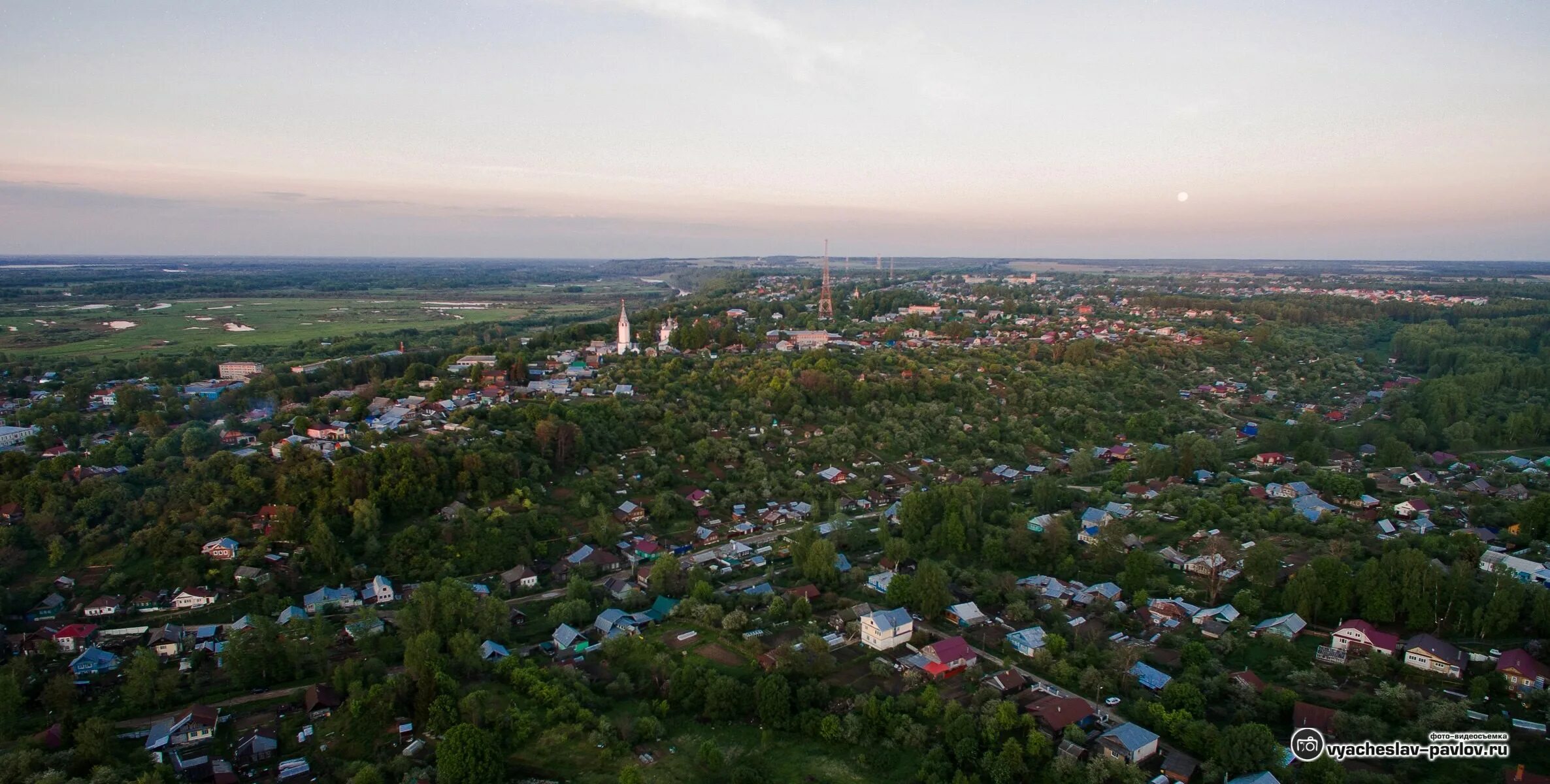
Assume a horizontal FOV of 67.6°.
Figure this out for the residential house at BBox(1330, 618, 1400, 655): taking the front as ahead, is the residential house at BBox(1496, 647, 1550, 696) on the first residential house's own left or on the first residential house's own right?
on the first residential house's own left

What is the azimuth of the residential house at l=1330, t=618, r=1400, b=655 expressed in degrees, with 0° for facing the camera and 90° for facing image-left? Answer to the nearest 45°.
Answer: approximately 45°

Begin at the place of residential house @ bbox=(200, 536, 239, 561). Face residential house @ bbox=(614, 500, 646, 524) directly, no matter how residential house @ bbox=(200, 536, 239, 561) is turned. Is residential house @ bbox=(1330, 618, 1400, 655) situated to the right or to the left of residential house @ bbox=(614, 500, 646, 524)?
right

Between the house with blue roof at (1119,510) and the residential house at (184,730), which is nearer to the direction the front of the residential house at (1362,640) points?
the residential house

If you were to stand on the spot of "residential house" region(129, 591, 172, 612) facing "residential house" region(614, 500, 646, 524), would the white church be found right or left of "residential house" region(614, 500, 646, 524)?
left

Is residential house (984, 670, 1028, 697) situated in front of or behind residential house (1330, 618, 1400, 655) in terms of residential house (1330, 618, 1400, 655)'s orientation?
in front

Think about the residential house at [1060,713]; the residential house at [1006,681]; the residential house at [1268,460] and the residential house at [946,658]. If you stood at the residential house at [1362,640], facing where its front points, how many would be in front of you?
3

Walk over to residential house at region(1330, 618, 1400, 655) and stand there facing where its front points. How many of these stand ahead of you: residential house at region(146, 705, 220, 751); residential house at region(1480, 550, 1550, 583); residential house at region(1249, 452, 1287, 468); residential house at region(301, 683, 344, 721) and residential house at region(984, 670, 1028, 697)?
3

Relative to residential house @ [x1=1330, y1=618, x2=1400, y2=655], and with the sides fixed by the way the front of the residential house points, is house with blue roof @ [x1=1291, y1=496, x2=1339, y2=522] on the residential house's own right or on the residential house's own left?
on the residential house's own right

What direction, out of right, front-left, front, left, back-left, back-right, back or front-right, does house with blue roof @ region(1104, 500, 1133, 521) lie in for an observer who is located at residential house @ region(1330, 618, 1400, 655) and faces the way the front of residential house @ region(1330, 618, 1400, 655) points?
right

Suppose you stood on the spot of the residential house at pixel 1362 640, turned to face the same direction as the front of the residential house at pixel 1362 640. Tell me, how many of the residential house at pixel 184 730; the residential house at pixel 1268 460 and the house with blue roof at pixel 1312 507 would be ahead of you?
1
